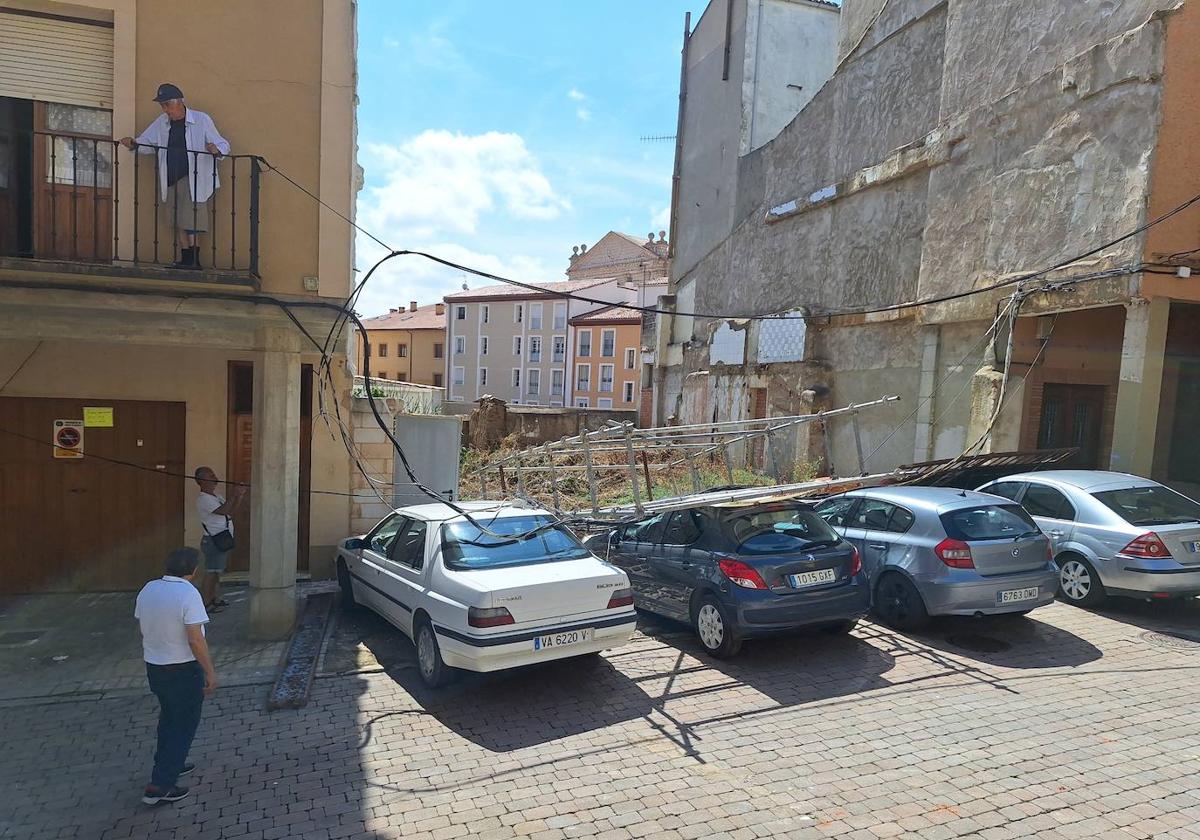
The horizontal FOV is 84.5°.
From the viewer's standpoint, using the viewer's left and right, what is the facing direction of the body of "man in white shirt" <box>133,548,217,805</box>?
facing away from the viewer and to the right of the viewer

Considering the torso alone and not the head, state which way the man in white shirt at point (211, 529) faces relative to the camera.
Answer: to the viewer's right

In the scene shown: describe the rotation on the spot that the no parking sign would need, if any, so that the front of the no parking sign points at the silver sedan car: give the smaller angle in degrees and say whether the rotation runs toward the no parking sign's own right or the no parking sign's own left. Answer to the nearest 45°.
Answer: approximately 45° to the no parking sign's own left

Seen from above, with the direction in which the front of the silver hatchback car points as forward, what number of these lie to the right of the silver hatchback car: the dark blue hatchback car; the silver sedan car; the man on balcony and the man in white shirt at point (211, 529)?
1

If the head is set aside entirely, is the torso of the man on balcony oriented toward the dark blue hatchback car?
no

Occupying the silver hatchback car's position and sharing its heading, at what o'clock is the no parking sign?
The no parking sign is roughly at 10 o'clock from the silver hatchback car.

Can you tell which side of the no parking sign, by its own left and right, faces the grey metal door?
left

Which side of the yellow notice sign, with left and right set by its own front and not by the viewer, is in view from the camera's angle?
front

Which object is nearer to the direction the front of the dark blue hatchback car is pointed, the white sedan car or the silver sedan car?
the white sedan car

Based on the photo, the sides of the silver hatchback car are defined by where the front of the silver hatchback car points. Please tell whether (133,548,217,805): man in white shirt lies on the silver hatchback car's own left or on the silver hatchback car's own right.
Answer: on the silver hatchback car's own left

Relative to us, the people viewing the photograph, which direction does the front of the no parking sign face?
facing the viewer

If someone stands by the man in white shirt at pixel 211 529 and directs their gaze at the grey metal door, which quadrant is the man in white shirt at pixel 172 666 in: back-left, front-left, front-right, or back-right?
back-right

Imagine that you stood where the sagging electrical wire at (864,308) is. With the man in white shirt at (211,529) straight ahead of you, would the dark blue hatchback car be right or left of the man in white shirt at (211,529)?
left

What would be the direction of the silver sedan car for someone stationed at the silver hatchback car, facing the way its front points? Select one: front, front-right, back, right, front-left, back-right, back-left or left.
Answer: right

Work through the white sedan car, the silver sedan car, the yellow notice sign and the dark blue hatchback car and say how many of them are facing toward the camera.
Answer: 1

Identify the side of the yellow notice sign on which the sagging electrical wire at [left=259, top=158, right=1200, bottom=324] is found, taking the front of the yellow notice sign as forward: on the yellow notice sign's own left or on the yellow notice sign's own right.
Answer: on the yellow notice sign's own left

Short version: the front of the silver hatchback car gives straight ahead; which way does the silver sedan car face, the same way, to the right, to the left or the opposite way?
the same way

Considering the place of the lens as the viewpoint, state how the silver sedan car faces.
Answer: facing away from the viewer and to the left of the viewer

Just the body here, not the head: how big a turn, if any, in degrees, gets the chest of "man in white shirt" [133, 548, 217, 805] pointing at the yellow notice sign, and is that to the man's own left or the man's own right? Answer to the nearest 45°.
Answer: approximately 45° to the man's own left
